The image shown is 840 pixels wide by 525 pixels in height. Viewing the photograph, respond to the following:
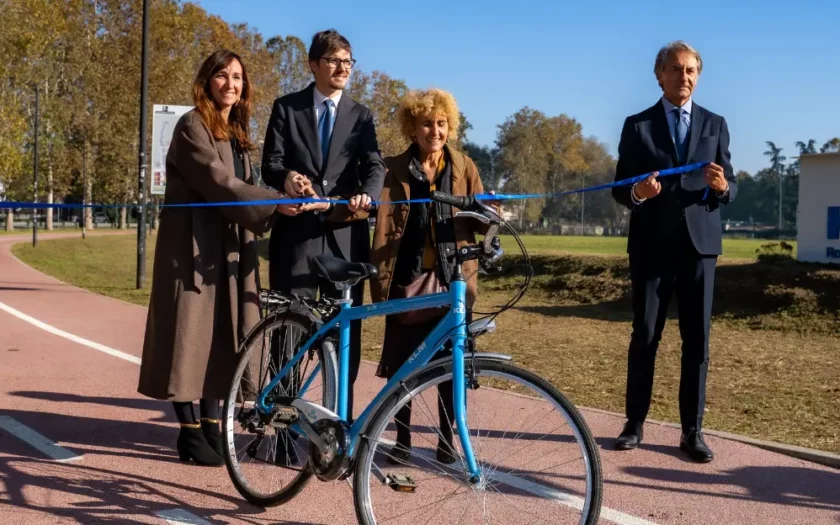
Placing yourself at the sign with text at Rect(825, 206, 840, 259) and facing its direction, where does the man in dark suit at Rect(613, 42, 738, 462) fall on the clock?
The man in dark suit is roughly at 12 o'clock from the sign with text.

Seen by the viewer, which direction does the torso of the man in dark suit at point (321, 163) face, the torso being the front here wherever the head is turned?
toward the camera

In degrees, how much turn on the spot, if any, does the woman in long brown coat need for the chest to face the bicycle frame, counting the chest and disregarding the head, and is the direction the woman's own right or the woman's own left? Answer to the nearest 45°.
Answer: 0° — they already face it

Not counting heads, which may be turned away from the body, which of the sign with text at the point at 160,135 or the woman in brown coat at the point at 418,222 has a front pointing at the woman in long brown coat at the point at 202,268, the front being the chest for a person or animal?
the sign with text

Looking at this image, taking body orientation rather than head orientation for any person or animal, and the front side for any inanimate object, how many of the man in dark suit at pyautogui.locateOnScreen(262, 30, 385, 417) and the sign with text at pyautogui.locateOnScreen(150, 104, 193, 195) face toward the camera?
2

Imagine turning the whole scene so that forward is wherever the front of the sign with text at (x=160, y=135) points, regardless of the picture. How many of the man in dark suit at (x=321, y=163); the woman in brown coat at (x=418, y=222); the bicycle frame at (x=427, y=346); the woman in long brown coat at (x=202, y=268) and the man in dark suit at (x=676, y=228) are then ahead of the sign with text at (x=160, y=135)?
5

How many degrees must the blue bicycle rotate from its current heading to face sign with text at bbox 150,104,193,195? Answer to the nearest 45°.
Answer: approximately 135° to its left

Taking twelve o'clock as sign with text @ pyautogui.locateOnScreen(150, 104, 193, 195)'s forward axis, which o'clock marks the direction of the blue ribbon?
The blue ribbon is roughly at 12 o'clock from the sign with text.

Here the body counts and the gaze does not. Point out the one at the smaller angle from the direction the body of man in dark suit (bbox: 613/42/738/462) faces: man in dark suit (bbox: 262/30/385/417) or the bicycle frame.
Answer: the bicycle frame

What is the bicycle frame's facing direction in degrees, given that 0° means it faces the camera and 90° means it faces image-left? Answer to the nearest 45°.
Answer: approximately 315°

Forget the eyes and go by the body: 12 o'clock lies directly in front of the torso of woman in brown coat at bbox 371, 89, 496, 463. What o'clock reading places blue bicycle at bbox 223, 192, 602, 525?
The blue bicycle is roughly at 12 o'clock from the woman in brown coat.

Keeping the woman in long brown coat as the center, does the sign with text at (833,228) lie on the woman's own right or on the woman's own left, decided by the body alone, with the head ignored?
on the woman's own left

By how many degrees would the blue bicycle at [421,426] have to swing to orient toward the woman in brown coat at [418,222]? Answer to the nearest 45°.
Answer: approximately 135° to its left

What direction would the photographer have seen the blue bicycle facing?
facing the viewer and to the right of the viewer
